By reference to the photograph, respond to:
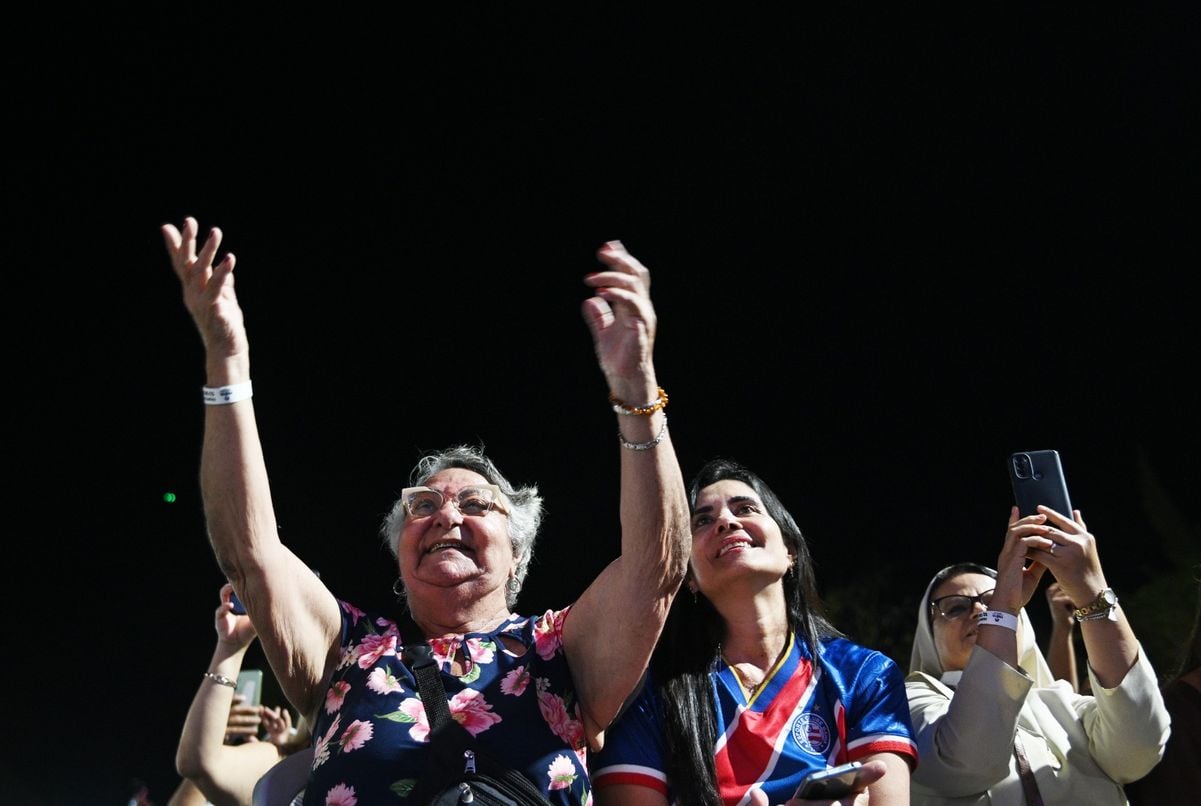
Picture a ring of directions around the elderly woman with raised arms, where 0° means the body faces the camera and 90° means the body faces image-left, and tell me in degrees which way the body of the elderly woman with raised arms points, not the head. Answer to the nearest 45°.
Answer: approximately 0°

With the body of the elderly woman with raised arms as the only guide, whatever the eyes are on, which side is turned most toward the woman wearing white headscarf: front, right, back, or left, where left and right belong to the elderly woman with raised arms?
left

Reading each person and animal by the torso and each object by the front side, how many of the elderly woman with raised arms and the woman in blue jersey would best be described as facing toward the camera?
2

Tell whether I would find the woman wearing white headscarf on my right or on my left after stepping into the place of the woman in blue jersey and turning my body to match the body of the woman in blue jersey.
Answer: on my left
